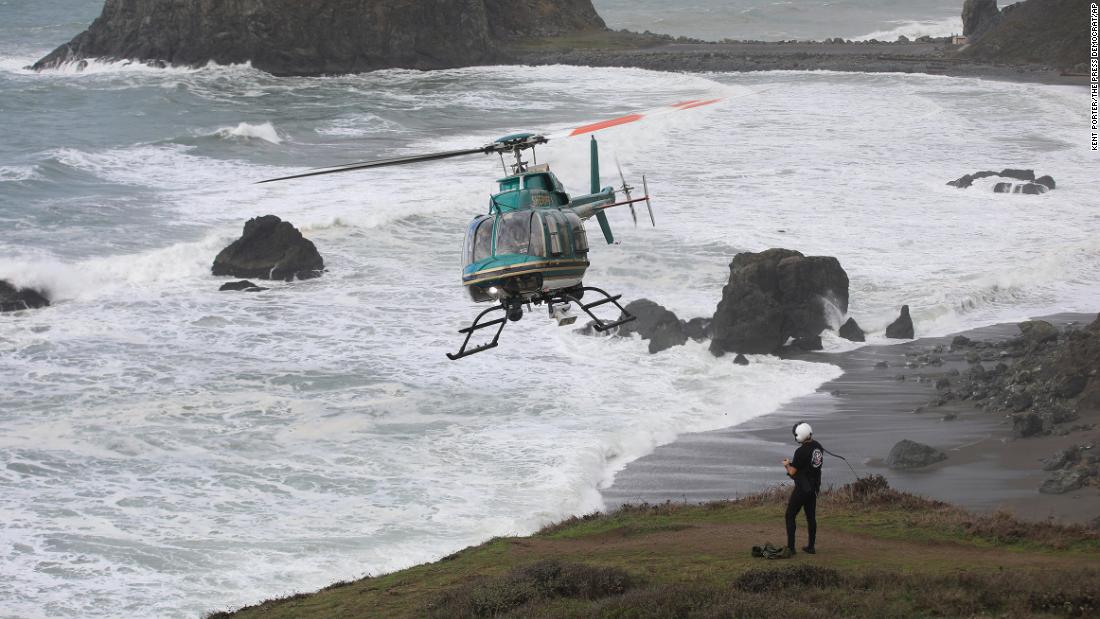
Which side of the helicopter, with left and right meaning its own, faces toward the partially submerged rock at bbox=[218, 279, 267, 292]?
right

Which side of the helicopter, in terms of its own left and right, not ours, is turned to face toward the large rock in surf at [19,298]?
right

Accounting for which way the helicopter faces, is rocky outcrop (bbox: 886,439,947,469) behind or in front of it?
behind

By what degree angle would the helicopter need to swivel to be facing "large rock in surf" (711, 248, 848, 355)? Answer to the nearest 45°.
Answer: approximately 180°

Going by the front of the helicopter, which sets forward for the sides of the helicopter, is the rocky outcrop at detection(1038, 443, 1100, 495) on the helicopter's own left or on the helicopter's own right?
on the helicopter's own left

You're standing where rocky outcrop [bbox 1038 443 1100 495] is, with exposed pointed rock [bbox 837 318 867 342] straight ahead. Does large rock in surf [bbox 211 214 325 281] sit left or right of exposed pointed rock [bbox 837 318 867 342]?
left

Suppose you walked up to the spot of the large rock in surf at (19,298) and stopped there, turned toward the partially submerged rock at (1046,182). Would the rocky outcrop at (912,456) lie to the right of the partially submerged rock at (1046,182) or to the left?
right

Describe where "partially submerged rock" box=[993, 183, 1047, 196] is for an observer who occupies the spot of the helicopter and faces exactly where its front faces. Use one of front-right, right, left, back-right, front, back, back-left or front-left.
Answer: back

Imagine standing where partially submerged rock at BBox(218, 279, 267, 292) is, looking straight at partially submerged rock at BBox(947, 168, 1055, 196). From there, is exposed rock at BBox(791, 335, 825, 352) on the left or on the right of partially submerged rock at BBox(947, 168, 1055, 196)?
right

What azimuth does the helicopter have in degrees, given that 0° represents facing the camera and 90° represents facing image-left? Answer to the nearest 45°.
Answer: approximately 45°

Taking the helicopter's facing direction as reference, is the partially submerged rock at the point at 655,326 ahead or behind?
behind

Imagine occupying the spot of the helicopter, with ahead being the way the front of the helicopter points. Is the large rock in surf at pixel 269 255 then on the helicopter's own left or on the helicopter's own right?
on the helicopter's own right

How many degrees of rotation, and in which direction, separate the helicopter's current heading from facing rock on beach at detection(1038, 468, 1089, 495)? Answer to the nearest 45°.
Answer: approximately 135° to its left

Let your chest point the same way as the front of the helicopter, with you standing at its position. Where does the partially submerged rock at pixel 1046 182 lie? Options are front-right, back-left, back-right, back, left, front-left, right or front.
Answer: back
